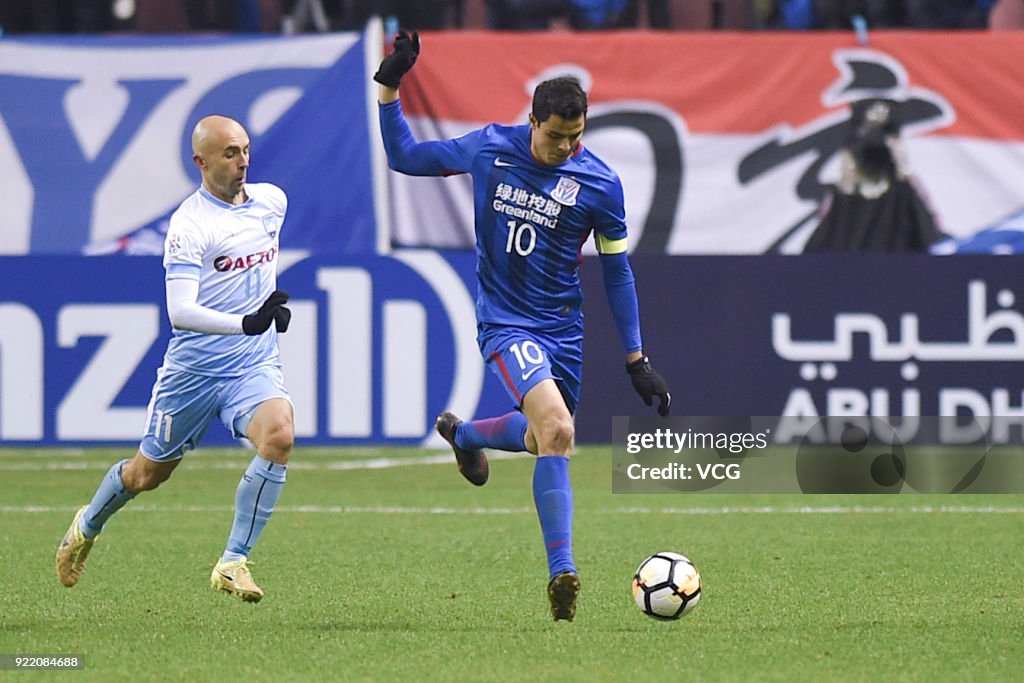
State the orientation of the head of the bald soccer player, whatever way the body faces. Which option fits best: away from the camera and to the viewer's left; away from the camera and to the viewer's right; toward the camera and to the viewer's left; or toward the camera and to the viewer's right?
toward the camera and to the viewer's right

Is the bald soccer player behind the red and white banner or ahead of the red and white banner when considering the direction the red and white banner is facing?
ahead

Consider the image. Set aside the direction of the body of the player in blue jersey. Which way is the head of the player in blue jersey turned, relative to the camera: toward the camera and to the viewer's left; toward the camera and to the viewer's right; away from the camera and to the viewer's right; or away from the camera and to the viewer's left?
toward the camera and to the viewer's right

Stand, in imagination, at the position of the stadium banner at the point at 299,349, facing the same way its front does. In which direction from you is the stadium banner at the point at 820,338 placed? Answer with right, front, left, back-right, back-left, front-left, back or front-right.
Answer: left

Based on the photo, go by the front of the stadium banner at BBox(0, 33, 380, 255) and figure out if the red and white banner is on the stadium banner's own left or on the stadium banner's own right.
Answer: on the stadium banner's own left

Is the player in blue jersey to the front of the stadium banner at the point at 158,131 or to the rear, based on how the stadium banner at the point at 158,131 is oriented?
to the front

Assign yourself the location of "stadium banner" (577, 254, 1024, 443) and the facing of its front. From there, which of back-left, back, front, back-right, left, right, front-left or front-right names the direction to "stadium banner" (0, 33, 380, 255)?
right

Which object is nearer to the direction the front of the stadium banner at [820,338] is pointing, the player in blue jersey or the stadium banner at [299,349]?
the player in blue jersey

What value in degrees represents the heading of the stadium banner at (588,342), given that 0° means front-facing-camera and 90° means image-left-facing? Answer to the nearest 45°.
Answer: approximately 0°

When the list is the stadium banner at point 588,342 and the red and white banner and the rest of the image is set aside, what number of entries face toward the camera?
2
